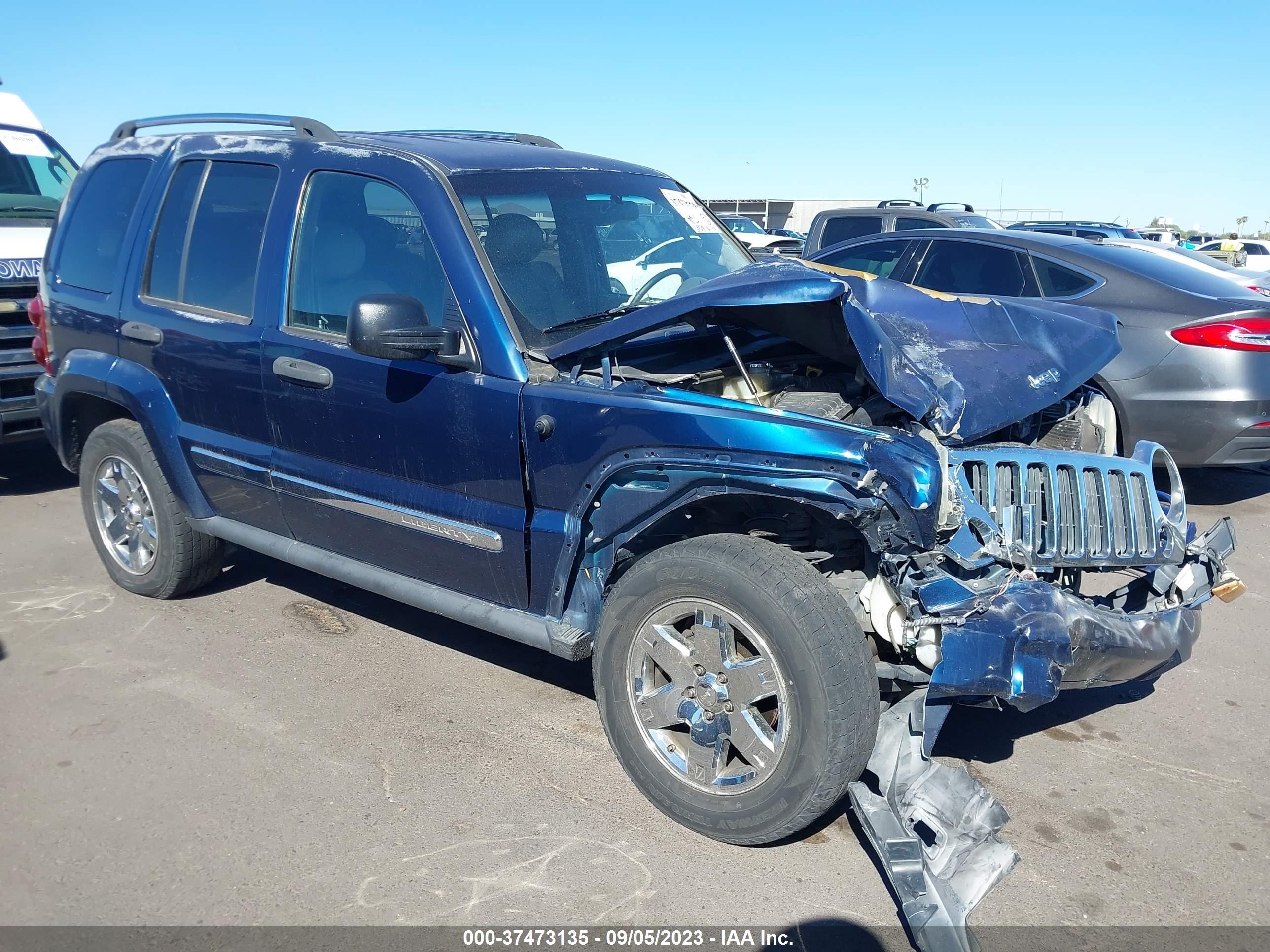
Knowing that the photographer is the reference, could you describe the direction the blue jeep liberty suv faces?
facing the viewer and to the right of the viewer

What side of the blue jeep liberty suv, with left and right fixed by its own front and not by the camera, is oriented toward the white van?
back

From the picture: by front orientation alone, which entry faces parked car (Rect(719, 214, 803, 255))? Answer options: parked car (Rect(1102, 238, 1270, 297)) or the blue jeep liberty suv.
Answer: parked car (Rect(1102, 238, 1270, 297))

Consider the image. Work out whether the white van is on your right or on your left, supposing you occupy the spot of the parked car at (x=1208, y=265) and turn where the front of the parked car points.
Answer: on your left

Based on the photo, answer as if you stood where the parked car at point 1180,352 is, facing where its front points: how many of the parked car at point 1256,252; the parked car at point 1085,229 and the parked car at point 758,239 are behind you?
0

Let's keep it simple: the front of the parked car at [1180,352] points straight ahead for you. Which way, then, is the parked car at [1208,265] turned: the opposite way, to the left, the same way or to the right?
the same way

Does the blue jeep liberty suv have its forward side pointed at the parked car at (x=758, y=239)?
no

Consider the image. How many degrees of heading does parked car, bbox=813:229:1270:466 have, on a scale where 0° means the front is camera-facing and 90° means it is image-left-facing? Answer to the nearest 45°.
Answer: approximately 135°

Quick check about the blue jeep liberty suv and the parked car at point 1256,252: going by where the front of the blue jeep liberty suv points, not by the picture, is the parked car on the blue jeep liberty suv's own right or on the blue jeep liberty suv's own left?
on the blue jeep liberty suv's own left

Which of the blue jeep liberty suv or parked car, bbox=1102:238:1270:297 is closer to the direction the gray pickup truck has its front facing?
the parked car

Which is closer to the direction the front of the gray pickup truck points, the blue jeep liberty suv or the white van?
the blue jeep liberty suv

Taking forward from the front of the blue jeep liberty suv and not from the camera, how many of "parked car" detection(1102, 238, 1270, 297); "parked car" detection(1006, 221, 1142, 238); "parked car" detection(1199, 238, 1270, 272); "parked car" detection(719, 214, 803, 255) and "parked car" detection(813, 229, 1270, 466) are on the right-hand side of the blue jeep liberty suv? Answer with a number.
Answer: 0

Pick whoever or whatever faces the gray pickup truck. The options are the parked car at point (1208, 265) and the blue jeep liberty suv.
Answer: the parked car

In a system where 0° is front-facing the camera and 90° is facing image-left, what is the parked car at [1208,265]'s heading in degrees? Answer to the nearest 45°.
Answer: approximately 135°

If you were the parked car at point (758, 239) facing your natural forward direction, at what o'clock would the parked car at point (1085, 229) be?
the parked car at point (1085, 229) is roughly at 10 o'clock from the parked car at point (758, 239).

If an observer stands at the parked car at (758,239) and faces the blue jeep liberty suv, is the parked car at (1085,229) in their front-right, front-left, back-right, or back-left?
back-left
